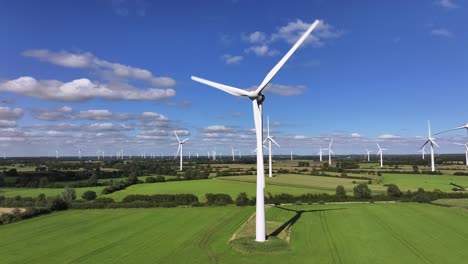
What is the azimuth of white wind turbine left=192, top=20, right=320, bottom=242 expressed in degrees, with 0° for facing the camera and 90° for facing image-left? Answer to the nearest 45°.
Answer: approximately 45°
